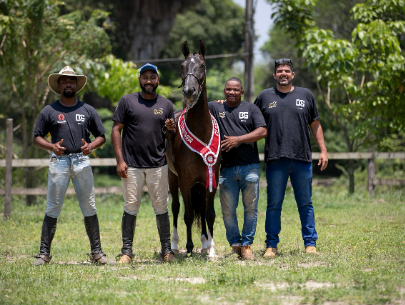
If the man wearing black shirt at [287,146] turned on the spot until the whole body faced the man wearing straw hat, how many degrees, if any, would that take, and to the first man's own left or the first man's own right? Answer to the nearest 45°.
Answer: approximately 90° to the first man's own right

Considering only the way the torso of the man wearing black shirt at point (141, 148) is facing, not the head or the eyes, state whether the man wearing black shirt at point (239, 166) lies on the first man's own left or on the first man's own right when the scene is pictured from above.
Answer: on the first man's own left

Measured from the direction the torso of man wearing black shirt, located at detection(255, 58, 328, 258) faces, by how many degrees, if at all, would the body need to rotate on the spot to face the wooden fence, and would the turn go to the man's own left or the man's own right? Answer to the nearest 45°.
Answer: approximately 135° to the man's own right

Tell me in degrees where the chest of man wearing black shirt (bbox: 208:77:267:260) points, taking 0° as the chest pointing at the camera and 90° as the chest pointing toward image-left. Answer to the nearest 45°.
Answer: approximately 0°

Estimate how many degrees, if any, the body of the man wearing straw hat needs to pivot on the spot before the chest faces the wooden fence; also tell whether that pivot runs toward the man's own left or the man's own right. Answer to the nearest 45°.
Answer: approximately 180°

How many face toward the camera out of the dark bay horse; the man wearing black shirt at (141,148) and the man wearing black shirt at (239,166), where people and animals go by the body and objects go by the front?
3

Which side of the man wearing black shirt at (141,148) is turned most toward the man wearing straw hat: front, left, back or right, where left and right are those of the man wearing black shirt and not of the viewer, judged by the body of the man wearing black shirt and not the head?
right

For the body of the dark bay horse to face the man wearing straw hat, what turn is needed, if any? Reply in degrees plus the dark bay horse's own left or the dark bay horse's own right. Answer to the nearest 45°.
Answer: approximately 90° to the dark bay horse's own right

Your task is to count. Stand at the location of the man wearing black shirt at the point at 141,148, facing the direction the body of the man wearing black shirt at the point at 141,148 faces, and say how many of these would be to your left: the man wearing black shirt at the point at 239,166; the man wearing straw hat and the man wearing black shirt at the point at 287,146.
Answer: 2

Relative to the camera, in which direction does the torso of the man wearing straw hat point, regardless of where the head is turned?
toward the camera

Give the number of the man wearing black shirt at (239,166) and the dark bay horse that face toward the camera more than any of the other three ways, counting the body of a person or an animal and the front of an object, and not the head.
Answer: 2

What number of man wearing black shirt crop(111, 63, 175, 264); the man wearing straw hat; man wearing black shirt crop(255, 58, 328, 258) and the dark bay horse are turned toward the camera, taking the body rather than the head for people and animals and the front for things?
4
